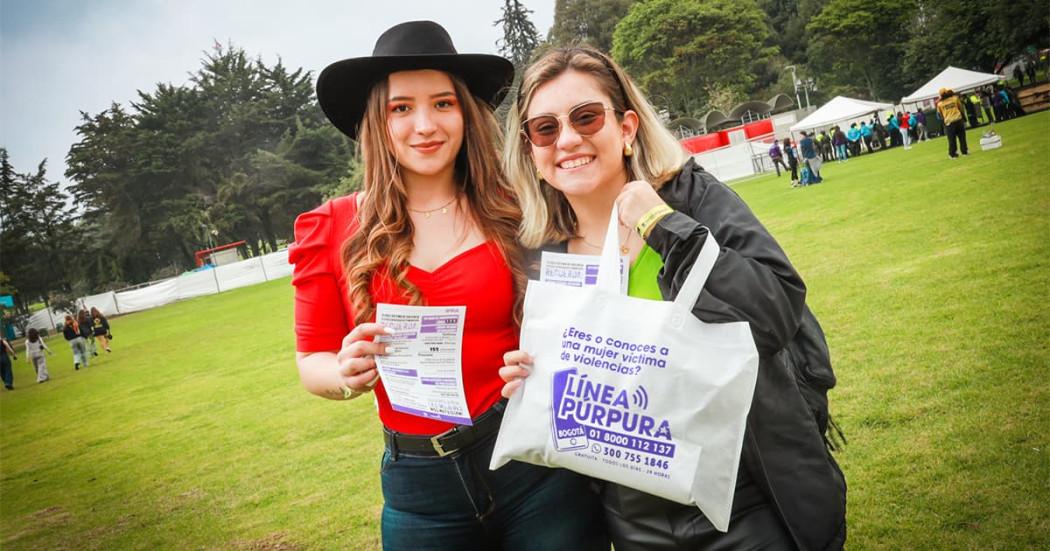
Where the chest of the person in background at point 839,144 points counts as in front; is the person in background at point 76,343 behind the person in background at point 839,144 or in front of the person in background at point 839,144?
behind

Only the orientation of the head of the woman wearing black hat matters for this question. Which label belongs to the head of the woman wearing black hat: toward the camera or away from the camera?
toward the camera

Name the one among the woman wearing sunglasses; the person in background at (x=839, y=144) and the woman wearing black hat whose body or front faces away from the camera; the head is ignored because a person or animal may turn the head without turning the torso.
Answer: the person in background

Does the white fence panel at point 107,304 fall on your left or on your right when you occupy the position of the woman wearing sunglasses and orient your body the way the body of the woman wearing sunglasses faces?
on your right

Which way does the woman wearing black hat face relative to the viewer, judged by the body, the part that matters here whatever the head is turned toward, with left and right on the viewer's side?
facing the viewer

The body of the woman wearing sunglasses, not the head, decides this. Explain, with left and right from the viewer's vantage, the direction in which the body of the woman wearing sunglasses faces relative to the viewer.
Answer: facing the viewer and to the left of the viewer

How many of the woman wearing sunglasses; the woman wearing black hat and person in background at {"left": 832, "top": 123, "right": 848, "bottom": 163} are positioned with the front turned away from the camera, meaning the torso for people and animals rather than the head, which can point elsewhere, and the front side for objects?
1

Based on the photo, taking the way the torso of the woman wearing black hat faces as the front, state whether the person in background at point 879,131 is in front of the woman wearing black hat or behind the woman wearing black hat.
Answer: behind

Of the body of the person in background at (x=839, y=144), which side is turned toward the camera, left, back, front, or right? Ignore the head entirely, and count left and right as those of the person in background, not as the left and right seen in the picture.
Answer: back
